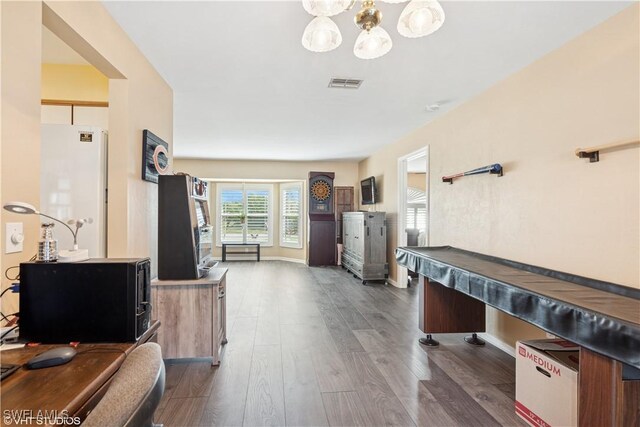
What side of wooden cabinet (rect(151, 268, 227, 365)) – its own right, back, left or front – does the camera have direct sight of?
right

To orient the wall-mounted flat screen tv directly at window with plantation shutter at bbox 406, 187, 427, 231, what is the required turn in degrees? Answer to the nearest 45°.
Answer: approximately 180°

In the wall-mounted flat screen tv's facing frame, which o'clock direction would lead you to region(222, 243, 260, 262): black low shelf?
The black low shelf is roughly at 2 o'clock from the wall-mounted flat screen tv.

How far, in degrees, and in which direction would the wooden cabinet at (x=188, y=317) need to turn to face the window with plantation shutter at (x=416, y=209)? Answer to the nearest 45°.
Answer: approximately 45° to its left

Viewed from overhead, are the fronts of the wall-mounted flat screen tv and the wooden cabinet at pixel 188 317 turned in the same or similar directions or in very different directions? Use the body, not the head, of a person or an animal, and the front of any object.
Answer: very different directions

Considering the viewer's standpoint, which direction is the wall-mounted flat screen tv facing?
facing the viewer and to the left of the viewer

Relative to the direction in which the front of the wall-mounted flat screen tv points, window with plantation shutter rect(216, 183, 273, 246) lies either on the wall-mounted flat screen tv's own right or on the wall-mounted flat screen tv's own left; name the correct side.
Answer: on the wall-mounted flat screen tv's own right

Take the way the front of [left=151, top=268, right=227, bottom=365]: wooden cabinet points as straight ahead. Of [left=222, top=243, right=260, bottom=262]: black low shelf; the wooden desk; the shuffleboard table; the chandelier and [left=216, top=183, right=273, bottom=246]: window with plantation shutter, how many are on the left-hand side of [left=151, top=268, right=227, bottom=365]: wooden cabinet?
2

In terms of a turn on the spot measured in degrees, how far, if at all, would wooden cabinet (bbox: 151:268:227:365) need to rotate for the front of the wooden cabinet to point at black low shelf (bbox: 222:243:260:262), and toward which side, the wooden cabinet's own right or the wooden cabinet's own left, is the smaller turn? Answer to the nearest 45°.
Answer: approximately 90° to the wooden cabinet's own left

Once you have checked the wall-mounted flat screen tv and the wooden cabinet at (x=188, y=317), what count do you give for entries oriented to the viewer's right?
1
